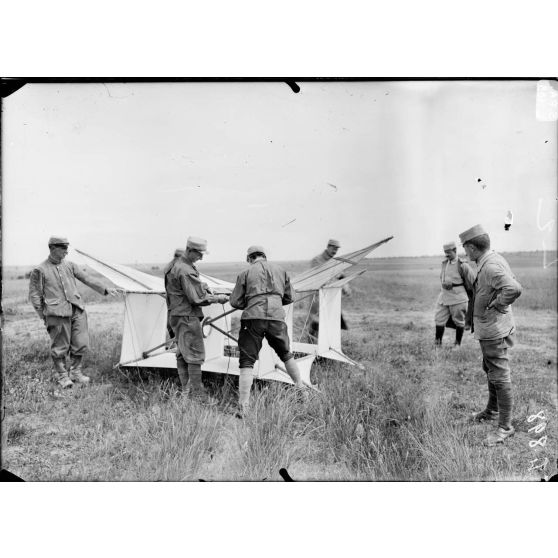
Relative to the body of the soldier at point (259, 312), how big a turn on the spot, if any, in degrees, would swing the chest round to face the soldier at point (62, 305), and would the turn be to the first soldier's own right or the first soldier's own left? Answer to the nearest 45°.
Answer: approximately 90° to the first soldier's own left

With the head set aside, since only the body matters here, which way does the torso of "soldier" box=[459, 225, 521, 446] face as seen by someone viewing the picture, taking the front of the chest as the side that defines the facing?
to the viewer's left

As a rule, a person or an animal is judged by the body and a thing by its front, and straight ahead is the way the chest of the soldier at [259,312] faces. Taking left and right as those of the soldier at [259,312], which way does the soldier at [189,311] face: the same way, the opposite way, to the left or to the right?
to the right

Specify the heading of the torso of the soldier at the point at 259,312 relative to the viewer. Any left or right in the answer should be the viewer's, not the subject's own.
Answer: facing away from the viewer

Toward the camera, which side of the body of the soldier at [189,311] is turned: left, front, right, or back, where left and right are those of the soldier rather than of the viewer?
right

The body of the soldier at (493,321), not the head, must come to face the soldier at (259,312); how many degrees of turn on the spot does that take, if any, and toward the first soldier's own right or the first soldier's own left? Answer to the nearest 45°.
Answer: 0° — they already face them
